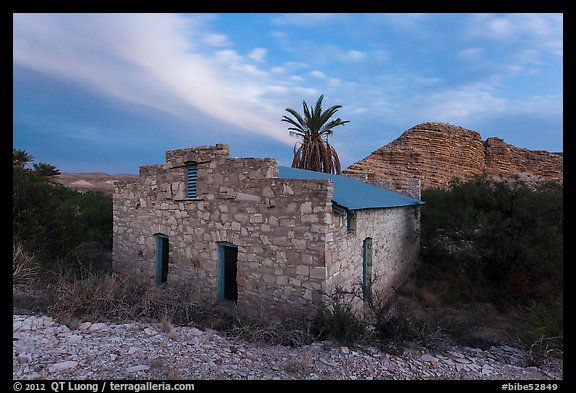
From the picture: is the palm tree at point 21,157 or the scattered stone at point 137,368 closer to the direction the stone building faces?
the scattered stone

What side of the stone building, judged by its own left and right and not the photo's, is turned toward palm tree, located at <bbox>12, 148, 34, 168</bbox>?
right

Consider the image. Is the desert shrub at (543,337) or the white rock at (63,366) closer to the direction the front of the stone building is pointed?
the white rock

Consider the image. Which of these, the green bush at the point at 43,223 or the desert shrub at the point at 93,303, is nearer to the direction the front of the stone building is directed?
the desert shrub

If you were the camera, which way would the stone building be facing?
facing the viewer and to the left of the viewer

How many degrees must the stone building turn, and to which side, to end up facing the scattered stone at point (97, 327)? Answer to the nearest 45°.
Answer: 0° — it already faces it

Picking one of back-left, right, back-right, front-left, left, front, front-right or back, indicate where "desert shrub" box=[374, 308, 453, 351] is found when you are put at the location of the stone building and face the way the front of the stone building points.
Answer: left

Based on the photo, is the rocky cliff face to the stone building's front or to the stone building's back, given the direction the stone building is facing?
to the back

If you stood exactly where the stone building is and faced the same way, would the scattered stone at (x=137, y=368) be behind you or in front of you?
in front

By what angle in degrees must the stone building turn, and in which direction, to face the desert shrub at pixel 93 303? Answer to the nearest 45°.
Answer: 0° — it already faces it

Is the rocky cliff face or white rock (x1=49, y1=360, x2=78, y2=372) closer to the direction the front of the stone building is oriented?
the white rock

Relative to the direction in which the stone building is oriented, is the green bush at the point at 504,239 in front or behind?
behind

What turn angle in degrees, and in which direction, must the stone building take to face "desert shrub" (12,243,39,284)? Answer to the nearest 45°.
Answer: approximately 45° to its right
